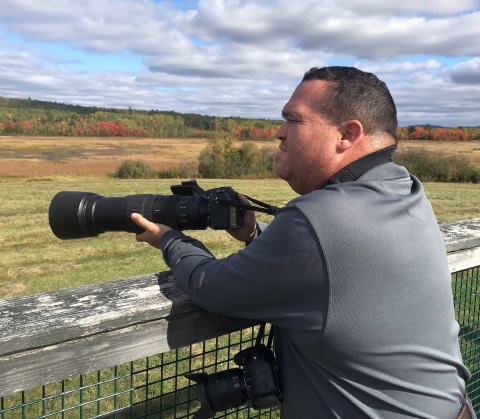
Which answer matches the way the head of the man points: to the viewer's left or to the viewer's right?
to the viewer's left

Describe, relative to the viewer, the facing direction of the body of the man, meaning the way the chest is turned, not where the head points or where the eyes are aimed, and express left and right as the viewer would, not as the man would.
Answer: facing away from the viewer and to the left of the viewer

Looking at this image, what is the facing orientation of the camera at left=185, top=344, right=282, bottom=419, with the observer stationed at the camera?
facing to the left of the viewer
